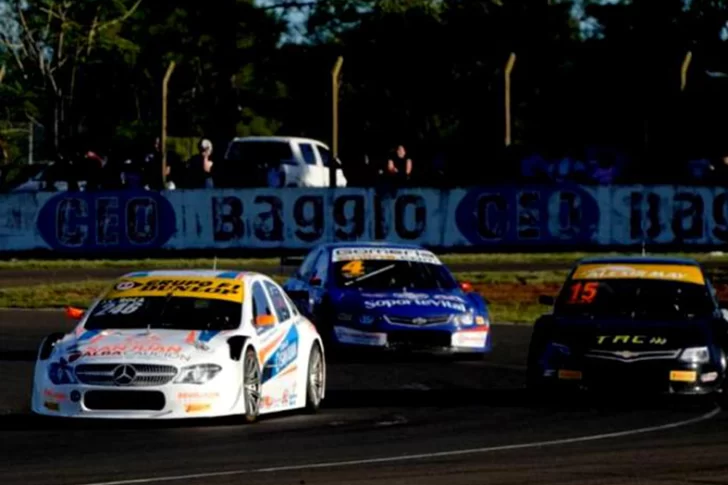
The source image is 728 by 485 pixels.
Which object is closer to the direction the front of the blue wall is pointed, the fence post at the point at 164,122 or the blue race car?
the blue race car

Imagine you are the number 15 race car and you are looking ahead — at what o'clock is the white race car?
The white race car is roughly at 2 o'clock from the number 15 race car.

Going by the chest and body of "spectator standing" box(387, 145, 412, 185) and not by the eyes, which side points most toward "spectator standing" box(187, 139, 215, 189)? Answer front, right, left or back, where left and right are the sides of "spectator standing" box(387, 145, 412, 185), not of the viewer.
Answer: right

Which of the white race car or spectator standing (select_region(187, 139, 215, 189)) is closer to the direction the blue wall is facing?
the white race car

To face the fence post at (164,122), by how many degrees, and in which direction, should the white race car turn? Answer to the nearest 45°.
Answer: approximately 135° to its right

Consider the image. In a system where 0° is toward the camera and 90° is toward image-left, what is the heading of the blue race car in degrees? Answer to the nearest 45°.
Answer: approximately 315°

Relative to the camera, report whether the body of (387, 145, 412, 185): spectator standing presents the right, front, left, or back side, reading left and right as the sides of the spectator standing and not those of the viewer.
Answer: front

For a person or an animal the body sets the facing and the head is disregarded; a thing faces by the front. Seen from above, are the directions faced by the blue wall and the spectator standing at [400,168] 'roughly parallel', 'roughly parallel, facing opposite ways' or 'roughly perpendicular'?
roughly parallel

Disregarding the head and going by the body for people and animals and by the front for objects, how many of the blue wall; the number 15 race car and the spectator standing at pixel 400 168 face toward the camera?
3

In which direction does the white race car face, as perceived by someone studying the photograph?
facing the viewer and to the left of the viewer

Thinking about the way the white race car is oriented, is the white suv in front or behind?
behind

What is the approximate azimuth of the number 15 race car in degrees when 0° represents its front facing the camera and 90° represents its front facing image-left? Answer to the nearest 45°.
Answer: approximately 0°
